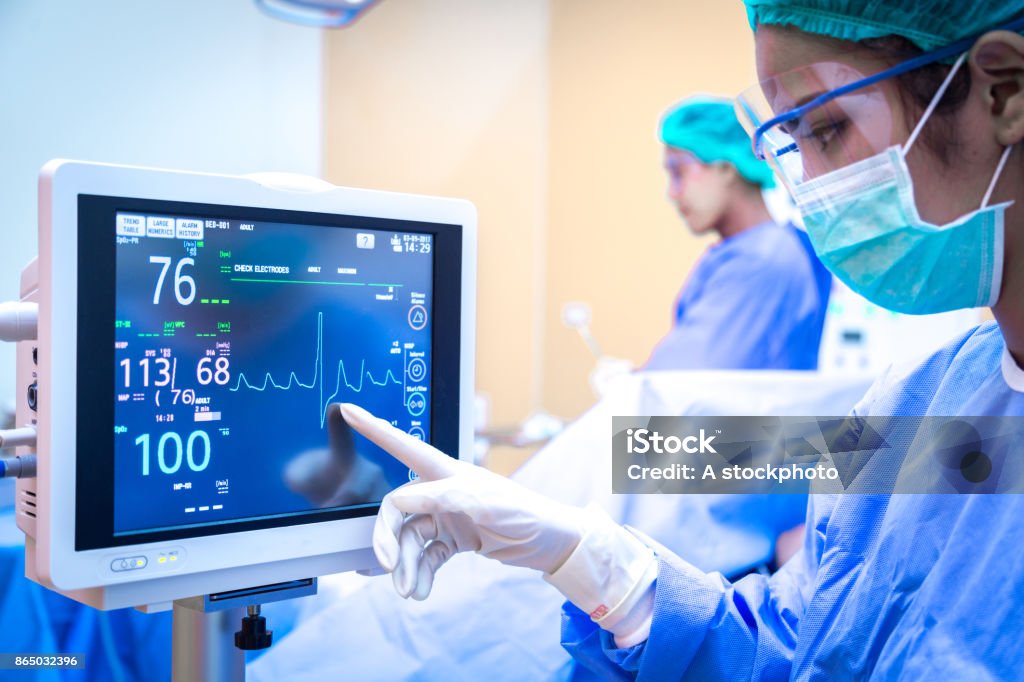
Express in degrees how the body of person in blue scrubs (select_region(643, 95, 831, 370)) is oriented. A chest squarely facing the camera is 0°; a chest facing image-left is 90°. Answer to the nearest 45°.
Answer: approximately 90°

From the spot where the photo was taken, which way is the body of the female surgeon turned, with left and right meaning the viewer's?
facing to the left of the viewer

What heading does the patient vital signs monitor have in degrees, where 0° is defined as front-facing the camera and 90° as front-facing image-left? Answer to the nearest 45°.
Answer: approximately 315°

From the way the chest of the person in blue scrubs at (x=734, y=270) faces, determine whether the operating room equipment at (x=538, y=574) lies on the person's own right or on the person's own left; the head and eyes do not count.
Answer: on the person's own left

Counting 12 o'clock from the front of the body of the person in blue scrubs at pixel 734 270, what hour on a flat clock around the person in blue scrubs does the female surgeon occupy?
The female surgeon is roughly at 9 o'clock from the person in blue scrubs.

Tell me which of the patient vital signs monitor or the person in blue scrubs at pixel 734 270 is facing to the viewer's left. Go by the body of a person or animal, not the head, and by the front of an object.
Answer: the person in blue scrubs

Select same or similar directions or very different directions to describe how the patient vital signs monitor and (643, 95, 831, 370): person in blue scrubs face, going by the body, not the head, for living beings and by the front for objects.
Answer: very different directions

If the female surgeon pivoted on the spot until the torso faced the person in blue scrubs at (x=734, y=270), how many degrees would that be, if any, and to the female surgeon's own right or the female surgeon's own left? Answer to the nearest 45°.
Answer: approximately 90° to the female surgeon's own right

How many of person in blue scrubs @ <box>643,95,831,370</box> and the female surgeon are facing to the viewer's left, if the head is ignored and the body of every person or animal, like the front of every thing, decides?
2
